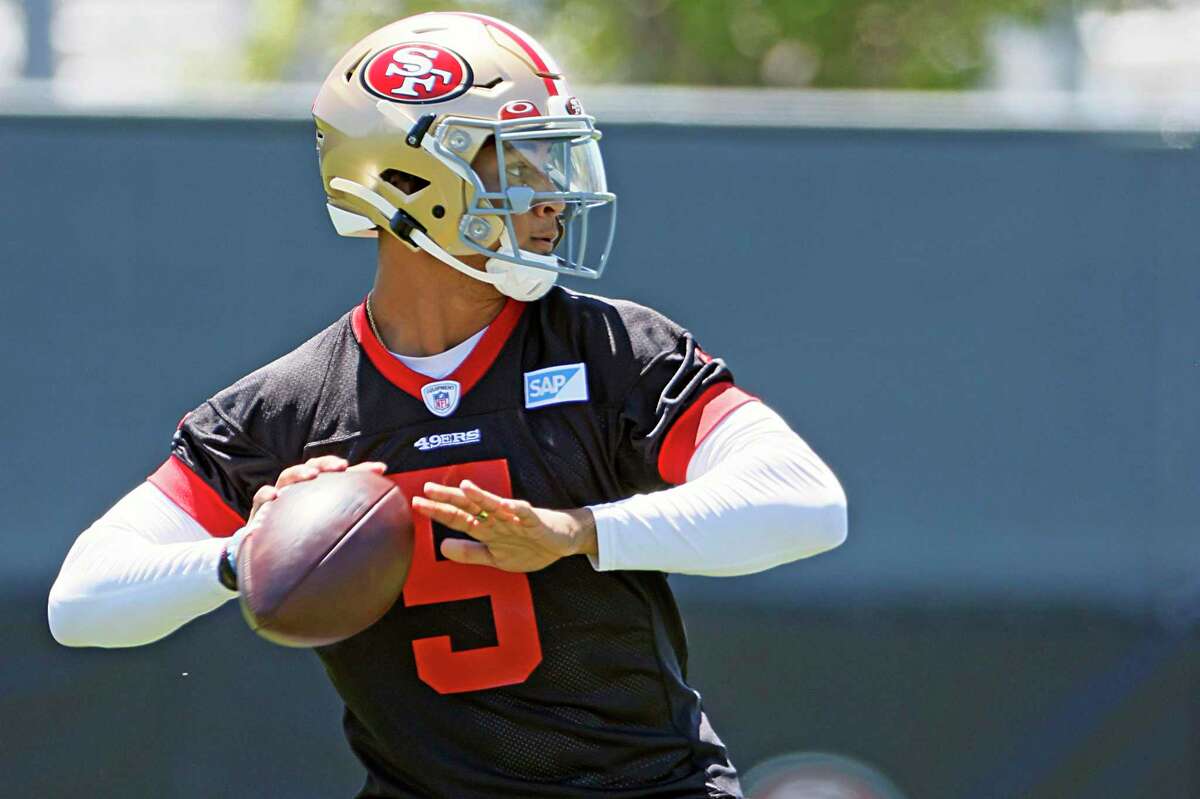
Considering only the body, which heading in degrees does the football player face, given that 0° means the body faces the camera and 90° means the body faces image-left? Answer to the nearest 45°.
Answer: approximately 0°

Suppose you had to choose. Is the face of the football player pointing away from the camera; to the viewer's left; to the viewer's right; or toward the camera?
to the viewer's right

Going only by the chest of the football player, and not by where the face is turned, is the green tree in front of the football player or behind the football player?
behind
